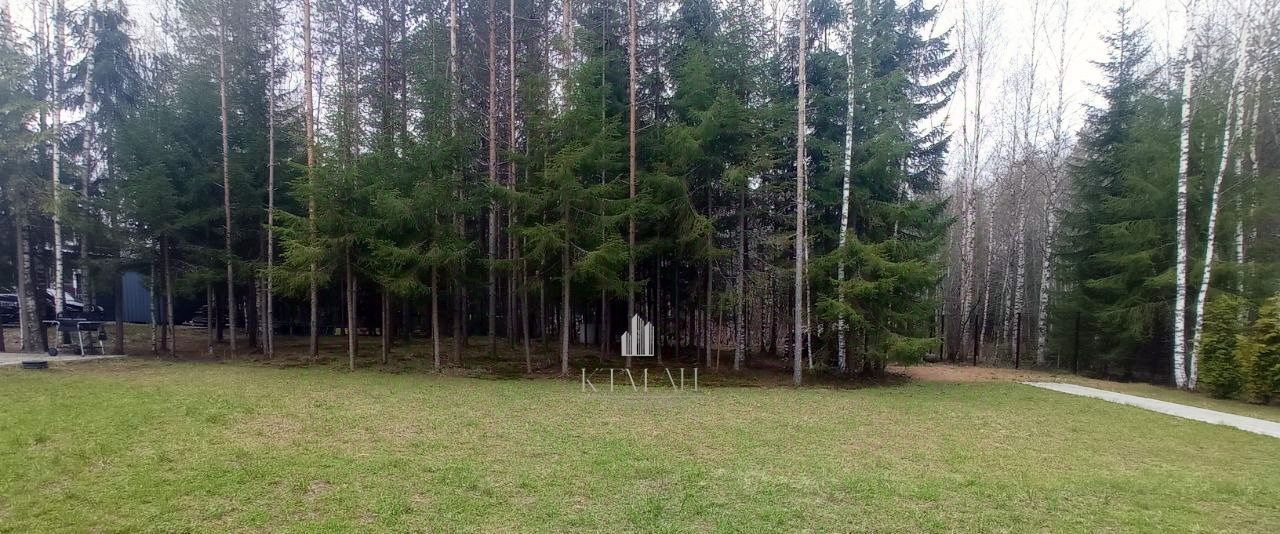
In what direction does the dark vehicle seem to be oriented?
to the viewer's right

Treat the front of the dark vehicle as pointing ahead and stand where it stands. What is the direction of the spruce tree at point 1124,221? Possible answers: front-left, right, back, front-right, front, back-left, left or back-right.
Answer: front-right

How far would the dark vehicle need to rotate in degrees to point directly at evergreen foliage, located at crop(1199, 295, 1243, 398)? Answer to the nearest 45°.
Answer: approximately 45° to its right
